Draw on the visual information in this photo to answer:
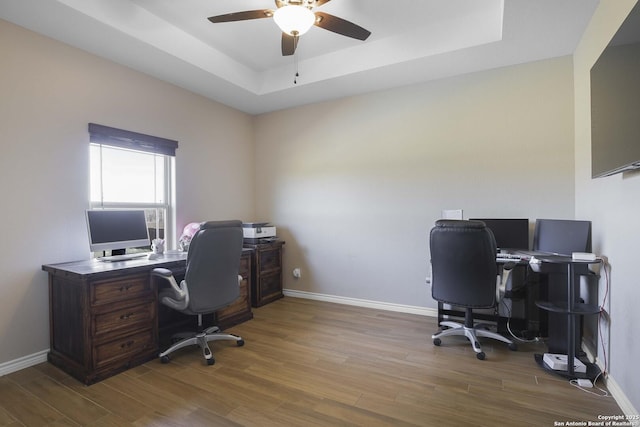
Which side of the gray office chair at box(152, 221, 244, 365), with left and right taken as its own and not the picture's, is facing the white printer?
right

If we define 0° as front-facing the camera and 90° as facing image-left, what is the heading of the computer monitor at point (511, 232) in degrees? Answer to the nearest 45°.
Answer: approximately 0°

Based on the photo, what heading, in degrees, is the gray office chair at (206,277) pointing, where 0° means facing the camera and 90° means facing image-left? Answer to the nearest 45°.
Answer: approximately 135°

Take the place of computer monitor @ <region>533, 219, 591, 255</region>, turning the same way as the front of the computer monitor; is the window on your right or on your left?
on your right

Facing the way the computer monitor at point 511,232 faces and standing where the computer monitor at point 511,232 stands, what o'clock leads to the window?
The window is roughly at 2 o'clock from the computer monitor.

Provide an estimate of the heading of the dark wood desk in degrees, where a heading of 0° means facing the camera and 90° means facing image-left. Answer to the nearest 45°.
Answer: approximately 315°

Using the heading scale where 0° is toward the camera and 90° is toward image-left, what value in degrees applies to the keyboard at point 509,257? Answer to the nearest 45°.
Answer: approximately 0°

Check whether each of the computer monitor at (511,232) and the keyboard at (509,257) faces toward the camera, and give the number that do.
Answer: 2
